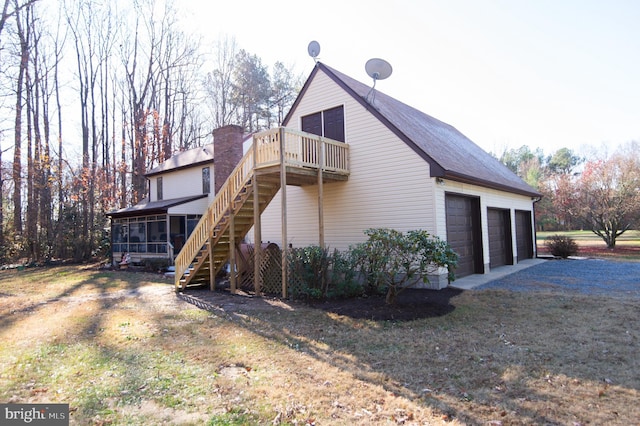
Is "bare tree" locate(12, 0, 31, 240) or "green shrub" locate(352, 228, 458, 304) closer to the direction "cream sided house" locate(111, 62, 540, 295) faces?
the green shrub

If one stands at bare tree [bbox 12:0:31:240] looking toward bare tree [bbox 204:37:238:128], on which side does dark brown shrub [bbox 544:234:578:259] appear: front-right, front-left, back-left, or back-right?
front-right

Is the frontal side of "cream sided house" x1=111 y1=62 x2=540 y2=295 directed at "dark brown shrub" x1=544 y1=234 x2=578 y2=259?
no

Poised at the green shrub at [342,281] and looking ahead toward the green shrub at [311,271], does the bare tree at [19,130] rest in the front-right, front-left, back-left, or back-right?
front-right

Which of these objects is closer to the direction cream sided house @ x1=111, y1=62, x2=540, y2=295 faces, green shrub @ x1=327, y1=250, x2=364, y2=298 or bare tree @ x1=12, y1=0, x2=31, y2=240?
the green shrub

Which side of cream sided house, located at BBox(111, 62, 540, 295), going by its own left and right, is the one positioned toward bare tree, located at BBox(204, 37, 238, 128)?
back

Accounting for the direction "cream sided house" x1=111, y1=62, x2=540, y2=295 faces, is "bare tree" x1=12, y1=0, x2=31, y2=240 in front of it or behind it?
behind

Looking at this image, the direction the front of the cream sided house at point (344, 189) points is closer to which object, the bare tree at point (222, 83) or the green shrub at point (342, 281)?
the green shrub

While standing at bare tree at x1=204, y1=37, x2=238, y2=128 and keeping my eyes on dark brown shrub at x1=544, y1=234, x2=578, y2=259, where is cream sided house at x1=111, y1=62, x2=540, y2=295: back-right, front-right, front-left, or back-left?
front-right
